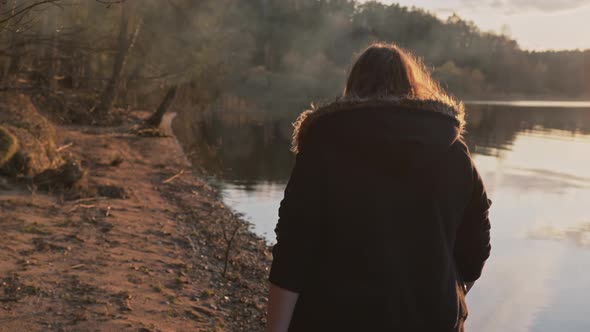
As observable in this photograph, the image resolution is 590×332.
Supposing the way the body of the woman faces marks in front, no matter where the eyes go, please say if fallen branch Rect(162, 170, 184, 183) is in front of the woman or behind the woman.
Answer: in front

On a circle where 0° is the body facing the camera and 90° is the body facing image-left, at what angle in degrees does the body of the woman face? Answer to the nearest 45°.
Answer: approximately 180°

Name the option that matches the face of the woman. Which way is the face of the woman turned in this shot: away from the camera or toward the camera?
away from the camera
